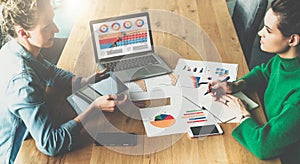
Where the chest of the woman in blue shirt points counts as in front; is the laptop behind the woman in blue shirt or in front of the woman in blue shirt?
in front

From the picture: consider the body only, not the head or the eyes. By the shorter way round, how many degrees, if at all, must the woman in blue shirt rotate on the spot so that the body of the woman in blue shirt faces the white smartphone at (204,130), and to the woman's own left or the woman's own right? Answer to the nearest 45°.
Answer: approximately 45° to the woman's own right

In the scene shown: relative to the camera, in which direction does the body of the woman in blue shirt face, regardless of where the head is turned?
to the viewer's right

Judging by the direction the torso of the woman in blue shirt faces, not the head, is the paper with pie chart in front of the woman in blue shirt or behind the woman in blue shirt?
in front

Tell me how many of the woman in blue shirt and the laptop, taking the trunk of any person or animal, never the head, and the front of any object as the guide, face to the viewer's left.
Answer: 0

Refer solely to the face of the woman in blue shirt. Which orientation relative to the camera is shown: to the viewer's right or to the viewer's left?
to the viewer's right

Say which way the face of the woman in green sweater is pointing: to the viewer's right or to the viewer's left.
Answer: to the viewer's left
